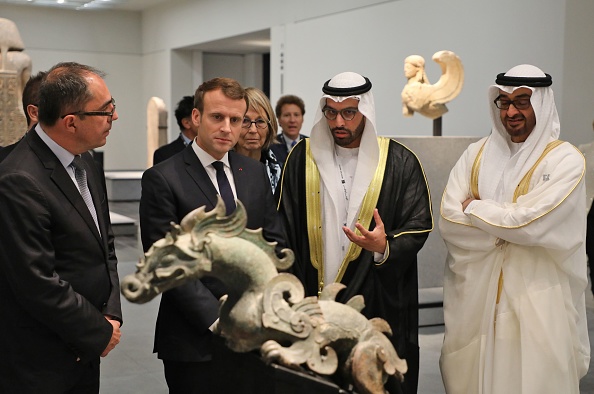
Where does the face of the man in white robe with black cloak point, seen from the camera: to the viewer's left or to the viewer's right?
to the viewer's left

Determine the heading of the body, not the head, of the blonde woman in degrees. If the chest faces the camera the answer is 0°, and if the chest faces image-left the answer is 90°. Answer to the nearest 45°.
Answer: approximately 0°

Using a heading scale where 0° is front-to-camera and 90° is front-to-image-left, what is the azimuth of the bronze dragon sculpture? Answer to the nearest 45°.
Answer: approximately 90°

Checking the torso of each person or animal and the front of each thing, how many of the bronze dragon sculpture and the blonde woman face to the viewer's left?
1

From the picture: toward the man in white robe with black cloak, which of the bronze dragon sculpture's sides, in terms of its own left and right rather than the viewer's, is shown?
right

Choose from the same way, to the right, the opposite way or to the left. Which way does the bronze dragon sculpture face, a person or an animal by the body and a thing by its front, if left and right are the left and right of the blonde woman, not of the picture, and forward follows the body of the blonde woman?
to the right

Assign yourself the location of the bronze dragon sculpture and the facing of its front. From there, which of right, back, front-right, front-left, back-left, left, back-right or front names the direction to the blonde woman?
right

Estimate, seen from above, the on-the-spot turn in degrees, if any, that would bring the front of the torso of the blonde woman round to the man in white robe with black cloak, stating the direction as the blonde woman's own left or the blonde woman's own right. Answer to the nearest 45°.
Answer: approximately 45° to the blonde woman's own left

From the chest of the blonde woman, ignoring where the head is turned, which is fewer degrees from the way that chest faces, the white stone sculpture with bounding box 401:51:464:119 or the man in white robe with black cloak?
the man in white robe with black cloak

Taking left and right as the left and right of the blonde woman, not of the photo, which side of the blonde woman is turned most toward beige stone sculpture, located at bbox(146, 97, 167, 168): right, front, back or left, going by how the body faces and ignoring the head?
back

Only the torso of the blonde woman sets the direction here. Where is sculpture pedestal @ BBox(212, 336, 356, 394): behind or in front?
in front

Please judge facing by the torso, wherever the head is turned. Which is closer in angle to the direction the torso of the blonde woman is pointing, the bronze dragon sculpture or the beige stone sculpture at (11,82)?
the bronze dragon sculpture
